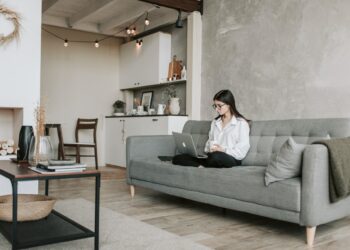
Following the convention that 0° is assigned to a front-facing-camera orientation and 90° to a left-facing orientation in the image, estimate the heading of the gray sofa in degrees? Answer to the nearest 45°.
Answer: approximately 45°

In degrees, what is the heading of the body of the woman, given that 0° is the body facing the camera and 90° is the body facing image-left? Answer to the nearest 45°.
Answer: approximately 45°

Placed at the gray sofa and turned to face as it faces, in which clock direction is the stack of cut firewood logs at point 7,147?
The stack of cut firewood logs is roughly at 2 o'clock from the gray sofa.

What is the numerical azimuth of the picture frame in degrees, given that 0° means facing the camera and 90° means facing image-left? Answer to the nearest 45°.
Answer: approximately 45°

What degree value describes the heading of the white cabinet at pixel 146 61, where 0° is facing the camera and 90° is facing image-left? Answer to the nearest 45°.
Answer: approximately 45°

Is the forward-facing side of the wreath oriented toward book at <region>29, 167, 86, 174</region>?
yes

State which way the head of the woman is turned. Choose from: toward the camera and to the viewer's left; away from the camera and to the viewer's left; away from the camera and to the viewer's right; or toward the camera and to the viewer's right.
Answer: toward the camera and to the viewer's left

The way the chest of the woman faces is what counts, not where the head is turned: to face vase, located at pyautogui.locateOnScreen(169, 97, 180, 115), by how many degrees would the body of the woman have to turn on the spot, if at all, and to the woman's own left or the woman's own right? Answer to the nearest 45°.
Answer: approximately 135° to the woman's own right

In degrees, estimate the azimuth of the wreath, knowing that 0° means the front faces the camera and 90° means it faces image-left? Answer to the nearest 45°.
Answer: approximately 0°
